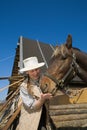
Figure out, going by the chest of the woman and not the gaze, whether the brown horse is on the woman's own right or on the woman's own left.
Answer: on the woman's own left

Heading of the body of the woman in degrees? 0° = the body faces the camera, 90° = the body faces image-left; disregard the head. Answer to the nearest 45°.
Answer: approximately 315°
